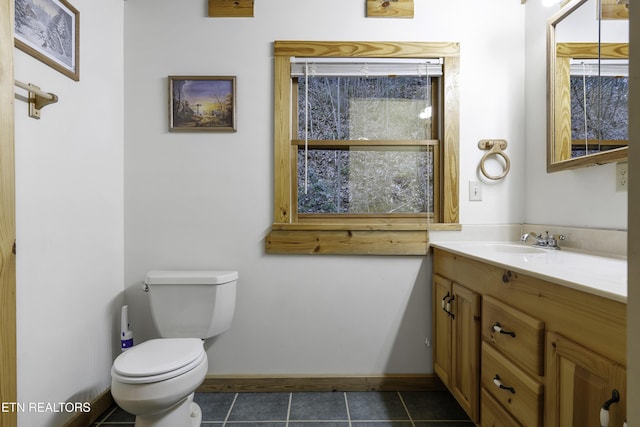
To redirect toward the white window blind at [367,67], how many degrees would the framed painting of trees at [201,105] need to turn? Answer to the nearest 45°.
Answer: approximately 90° to its left

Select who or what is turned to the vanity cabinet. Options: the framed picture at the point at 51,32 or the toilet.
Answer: the framed picture

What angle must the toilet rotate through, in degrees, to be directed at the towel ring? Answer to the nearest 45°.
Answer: approximately 135° to its left

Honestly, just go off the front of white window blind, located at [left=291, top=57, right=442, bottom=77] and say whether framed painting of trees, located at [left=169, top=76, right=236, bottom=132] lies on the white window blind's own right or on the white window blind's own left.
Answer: on the white window blind's own right

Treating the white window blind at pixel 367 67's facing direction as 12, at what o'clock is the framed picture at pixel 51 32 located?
The framed picture is roughly at 2 o'clock from the white window blind.

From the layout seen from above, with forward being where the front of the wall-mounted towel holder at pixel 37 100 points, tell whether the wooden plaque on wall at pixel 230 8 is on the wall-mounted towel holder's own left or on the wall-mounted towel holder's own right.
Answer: on the wall-mounted towel holder's own left

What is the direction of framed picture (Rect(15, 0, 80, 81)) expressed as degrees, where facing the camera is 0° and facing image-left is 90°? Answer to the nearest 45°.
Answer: approximately 315°
